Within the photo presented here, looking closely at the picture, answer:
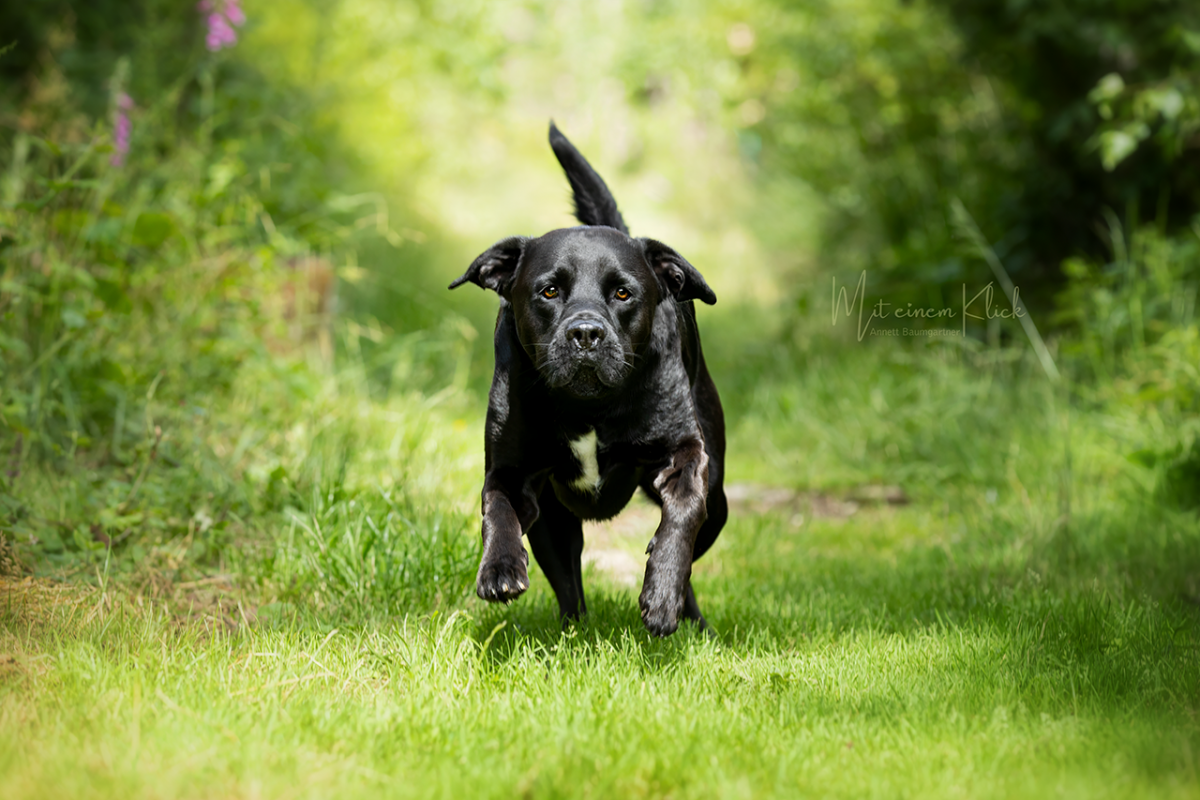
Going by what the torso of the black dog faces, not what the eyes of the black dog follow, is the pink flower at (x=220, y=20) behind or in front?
behind

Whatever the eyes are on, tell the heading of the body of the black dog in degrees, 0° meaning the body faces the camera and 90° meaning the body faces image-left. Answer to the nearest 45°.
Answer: approximately 0°

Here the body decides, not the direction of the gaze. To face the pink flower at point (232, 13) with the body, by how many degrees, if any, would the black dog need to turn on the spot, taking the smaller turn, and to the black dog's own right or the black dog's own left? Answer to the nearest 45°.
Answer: approximately 135° to the black dog's own right

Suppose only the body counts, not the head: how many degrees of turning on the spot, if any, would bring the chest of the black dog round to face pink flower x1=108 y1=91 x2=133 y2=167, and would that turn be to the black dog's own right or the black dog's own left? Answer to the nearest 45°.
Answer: approximately 135° to the black dog's own right
